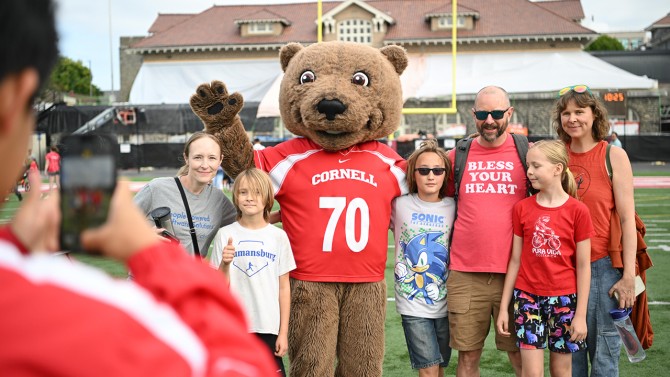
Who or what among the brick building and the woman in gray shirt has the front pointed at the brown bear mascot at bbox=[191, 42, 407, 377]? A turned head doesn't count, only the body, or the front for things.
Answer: the brick building

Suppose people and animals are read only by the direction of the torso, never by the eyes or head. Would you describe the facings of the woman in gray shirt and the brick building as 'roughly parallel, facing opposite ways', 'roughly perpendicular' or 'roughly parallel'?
roughly parallel

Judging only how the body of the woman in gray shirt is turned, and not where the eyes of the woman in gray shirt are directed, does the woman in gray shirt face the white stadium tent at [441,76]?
no

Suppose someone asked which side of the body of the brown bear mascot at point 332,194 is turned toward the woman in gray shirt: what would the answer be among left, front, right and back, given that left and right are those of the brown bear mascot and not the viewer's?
right

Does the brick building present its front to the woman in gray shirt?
yes

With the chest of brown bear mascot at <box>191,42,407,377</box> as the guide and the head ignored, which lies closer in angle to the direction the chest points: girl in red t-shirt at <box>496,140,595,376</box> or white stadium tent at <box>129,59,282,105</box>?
the girl in red t-shirt

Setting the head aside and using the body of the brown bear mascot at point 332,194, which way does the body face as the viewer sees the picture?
toward the camera

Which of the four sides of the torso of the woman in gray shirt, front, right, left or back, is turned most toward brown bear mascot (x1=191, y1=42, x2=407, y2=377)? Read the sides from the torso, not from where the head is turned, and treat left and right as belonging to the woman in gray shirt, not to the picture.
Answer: left

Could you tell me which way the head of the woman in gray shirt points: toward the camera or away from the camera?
toward the camera

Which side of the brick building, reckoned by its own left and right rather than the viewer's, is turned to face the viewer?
front

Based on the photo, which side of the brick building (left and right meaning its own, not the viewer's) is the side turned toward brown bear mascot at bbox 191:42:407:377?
front

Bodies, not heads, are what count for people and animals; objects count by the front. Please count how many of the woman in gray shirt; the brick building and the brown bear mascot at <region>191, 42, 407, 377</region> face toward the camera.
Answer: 3

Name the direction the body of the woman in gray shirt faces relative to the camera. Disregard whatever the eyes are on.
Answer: toward the camera

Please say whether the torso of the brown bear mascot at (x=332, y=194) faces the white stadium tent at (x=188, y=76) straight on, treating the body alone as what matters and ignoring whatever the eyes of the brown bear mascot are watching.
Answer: no

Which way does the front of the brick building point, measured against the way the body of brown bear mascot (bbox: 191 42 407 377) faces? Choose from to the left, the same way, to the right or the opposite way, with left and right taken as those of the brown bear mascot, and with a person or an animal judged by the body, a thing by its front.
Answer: the same way

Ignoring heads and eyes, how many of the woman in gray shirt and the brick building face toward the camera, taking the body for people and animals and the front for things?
2

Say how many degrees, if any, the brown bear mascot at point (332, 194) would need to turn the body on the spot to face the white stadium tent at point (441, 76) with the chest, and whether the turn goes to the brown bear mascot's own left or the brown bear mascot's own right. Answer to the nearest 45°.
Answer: approximately 180°
